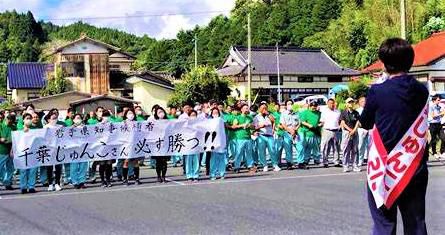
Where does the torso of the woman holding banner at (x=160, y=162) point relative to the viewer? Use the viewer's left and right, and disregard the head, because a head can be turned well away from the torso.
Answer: facing the viewer

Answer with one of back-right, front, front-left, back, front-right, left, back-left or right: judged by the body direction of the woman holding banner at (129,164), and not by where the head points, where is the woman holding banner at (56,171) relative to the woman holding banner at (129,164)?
right

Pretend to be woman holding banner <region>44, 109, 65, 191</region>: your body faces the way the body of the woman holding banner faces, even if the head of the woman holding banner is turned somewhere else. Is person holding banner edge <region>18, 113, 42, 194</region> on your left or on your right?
on your right

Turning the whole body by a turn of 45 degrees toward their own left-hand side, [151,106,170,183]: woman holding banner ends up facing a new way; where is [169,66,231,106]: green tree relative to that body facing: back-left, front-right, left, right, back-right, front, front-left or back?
back-left

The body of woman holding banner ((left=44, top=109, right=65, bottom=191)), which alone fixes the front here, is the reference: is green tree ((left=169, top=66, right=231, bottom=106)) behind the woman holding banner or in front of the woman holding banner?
behind

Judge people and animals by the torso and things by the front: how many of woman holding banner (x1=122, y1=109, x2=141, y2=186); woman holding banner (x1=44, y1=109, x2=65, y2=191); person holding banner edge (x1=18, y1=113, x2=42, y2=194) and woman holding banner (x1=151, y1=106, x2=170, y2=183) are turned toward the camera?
4

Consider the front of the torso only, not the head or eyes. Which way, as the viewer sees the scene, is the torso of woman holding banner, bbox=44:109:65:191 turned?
toward the camera

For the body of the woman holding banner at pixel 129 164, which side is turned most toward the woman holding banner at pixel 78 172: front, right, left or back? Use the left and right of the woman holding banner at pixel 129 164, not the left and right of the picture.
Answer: right

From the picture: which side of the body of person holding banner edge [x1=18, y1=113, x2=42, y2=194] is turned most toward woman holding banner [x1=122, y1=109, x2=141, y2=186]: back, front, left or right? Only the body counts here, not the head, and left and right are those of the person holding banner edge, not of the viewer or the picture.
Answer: left

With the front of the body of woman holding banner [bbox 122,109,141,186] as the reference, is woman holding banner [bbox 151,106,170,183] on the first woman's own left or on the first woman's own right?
on the first woman's own left
